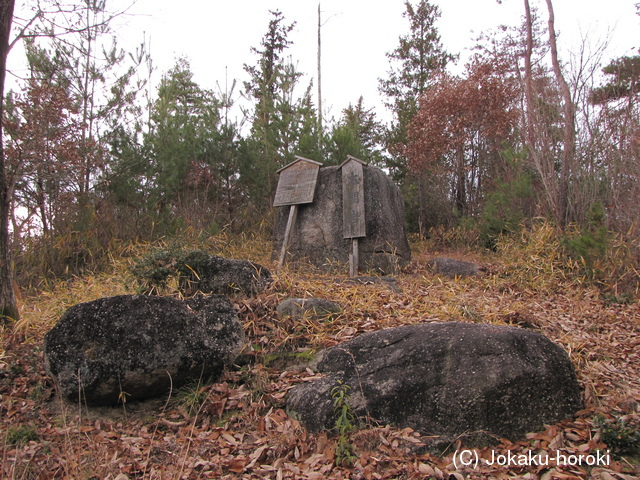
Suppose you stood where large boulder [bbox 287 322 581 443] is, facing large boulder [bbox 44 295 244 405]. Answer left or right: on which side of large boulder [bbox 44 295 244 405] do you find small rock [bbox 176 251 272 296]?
right

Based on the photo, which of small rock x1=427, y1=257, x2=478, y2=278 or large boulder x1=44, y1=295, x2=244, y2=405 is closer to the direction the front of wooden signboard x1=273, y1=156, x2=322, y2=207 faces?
the large boulder

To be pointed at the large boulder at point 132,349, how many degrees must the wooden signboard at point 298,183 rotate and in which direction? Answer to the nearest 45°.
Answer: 0° — it already faces it

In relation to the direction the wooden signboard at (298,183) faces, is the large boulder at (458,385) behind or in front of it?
in front

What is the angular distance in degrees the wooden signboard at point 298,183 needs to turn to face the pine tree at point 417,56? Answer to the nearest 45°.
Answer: approximately 135° to its left

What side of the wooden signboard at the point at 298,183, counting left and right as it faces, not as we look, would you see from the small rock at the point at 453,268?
left

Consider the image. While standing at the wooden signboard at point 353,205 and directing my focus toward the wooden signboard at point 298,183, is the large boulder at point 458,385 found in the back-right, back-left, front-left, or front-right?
back-left

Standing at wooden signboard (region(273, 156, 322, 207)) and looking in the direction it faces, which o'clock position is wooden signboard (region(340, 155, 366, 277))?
wooden signboard (region(340, 155, 366, 277)) is roughly at 10 o'clock from wooden signboard (region(273, 156, 322, 207)).

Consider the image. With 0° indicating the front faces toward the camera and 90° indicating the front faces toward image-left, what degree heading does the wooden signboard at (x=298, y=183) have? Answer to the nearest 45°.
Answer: approximately 0°
